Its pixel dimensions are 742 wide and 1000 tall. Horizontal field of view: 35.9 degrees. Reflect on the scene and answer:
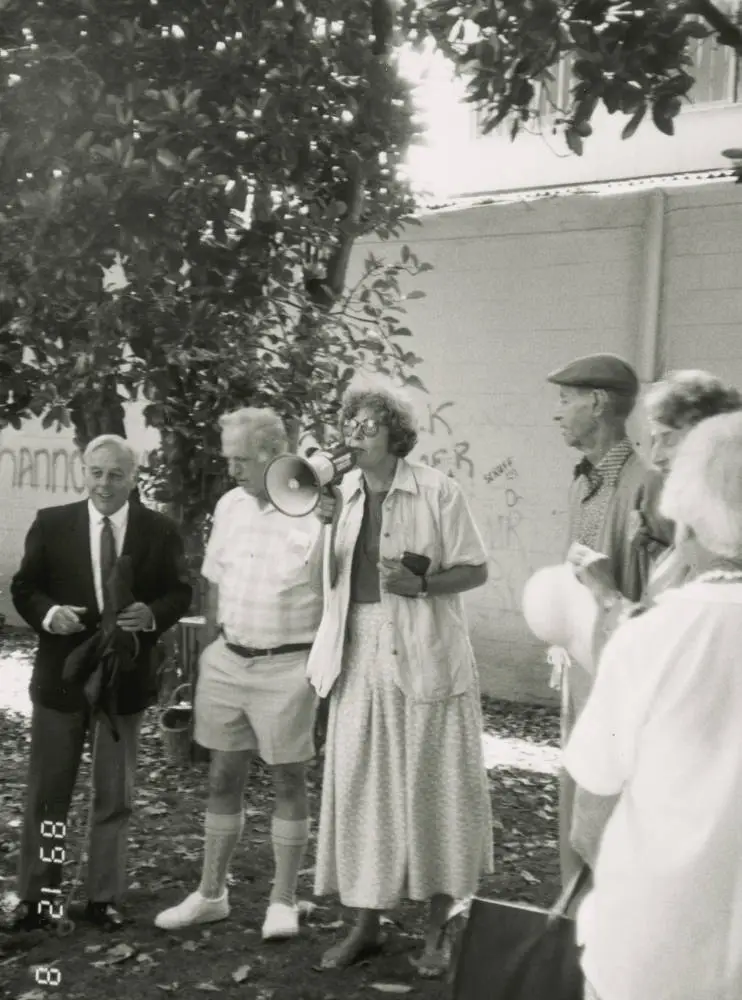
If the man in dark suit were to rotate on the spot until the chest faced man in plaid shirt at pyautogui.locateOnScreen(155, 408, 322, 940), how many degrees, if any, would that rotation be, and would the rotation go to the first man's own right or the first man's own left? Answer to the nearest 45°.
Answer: approximately 90° to the first man's own left

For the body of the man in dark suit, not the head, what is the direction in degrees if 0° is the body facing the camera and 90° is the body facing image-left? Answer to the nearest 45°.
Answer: approximately 0°

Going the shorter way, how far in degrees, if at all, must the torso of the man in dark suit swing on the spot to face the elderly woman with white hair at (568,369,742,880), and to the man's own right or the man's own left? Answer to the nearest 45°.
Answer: approximately 45° to the man's own left

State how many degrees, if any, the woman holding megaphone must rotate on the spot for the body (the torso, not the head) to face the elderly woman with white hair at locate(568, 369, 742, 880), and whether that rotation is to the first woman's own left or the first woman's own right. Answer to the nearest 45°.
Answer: approximately 90° to the first woman's own left

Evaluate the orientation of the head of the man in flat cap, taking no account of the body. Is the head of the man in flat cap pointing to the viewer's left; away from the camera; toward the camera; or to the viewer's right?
to the viewer's left

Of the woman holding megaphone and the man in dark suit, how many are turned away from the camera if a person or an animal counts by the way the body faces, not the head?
0
